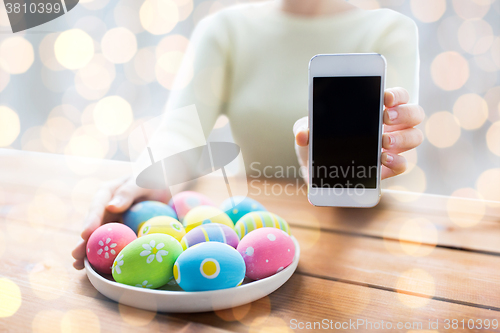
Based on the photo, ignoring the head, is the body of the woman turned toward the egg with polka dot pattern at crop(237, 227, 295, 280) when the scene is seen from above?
yes

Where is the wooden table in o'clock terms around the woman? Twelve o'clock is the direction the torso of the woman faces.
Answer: The wooden table is roughly at 12 o'clock from the woman.

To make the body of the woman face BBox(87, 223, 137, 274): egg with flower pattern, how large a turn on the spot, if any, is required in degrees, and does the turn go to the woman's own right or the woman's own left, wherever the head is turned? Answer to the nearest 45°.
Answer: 0° — they already face it

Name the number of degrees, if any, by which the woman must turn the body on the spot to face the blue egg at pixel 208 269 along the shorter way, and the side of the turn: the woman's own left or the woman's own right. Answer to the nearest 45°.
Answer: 0° — they already face it

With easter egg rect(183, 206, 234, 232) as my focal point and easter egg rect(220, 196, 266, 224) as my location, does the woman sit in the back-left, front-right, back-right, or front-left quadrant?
back-right

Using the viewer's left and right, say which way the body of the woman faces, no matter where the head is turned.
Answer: facing the viewer

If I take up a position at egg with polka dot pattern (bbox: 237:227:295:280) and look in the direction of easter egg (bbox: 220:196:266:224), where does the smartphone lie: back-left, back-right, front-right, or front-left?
front-right
